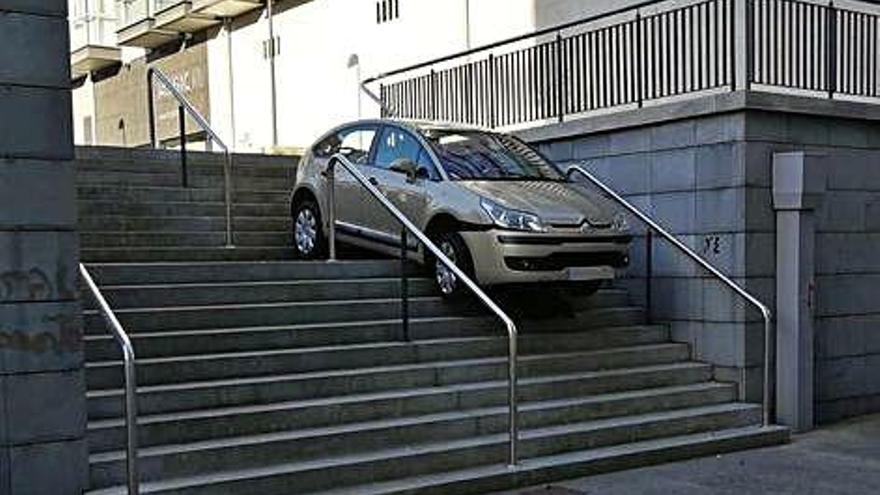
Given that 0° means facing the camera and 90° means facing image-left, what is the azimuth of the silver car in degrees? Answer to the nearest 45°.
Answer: approximately 315°

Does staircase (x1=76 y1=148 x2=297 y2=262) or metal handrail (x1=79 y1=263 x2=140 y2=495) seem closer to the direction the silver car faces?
the metal handrail

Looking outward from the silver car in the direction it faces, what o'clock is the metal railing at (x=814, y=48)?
The metal railing is roughly at 10 o'clock from the silver car.

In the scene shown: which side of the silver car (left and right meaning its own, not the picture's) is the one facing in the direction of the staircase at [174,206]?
back

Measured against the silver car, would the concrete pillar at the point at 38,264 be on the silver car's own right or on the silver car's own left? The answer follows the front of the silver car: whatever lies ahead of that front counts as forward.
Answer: on the silver car's own right

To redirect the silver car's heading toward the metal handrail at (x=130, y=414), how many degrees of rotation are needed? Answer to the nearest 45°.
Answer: approximately 90° to its right

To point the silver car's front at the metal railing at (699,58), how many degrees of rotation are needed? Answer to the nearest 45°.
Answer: approximately 90° to its left

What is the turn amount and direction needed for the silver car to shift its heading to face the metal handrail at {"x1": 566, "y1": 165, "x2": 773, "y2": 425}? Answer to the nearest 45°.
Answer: approximately 45° to its left
